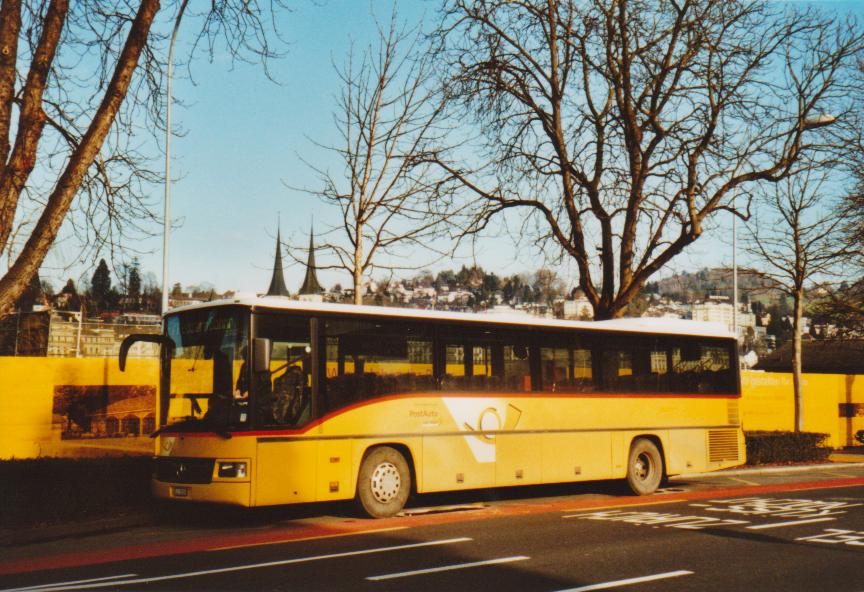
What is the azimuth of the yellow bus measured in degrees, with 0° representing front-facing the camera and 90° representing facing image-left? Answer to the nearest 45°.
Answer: approximately 45°
